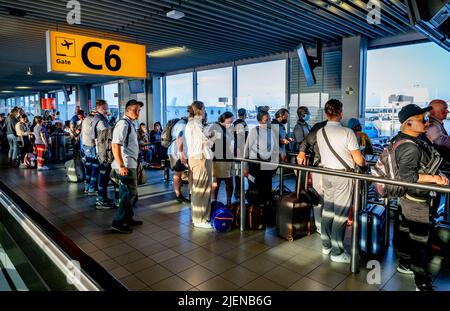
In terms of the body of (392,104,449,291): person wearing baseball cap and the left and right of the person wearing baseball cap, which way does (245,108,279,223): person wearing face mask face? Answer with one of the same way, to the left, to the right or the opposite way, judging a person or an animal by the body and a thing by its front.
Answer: to the right
